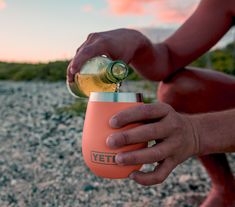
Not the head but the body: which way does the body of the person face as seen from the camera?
to the viewer's left
